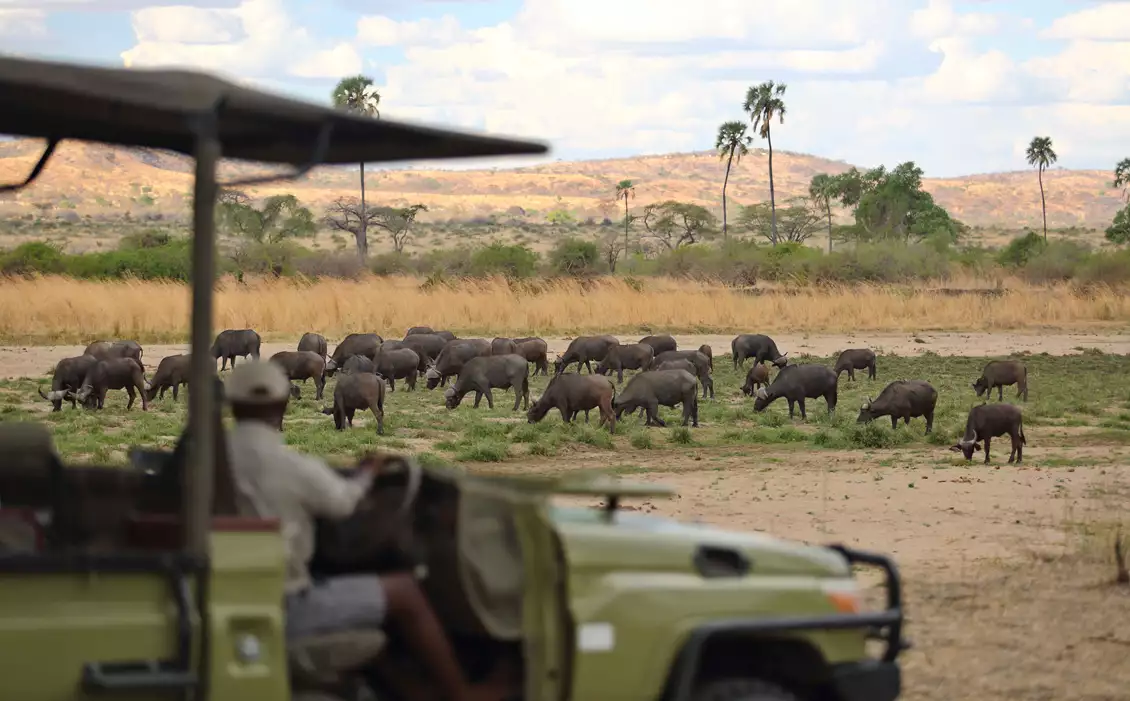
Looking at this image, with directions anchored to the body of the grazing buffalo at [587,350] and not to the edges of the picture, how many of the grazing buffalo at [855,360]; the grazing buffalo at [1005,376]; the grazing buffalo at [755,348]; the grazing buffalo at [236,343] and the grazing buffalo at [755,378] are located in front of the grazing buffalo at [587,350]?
1

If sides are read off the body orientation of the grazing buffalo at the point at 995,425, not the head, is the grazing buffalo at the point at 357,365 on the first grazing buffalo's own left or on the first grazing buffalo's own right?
on the first grazing buffalo's own right

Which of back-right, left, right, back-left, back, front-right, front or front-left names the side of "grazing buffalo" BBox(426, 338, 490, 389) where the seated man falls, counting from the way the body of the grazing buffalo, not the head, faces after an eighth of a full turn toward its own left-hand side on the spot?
front

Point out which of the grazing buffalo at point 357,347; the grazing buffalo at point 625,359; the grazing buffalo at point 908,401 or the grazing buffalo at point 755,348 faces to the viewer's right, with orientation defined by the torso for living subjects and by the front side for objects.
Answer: the grazing buffalo at point 755,348

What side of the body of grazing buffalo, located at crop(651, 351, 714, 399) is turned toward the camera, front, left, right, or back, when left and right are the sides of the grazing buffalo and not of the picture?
left

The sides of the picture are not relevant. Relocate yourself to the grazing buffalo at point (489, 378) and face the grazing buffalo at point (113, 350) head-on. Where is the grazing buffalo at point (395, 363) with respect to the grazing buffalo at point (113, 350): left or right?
right

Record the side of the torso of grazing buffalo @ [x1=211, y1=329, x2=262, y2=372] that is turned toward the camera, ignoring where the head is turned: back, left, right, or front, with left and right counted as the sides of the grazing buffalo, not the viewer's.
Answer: left

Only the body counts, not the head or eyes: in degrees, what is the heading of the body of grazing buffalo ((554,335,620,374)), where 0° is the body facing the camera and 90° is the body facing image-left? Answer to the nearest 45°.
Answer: approximately 90°

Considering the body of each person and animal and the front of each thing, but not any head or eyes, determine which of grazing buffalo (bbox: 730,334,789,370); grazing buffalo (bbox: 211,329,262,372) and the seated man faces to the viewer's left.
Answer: grazing buffalo (bbox: 211,329,262,372)

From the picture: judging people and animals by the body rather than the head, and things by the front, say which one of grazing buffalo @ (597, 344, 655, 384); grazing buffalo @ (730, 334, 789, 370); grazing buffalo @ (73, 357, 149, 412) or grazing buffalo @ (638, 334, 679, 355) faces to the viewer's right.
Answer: grazing buffalo @ (730, 334, 789, 370)

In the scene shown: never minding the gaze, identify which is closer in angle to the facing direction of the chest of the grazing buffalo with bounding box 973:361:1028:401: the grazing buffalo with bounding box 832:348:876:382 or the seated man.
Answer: the grazing buffalo

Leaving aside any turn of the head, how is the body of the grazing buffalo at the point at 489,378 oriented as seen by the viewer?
to the viewer's left

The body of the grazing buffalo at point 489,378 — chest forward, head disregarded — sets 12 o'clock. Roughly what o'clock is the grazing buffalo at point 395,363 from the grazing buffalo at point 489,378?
the grazing buffalo at point 395,363 is roughly at 2 o'clock from the grazing buffalo at point 489,378.

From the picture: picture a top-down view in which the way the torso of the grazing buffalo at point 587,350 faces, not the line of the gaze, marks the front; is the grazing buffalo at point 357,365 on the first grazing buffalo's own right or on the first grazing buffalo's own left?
on the first grazing buffalo's own left

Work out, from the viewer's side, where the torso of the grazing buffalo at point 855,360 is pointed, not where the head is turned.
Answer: to the viewer's left

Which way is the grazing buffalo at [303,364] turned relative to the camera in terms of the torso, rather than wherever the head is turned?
to the viewer's left

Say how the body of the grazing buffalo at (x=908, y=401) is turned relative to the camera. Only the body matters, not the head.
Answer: to the viewer's left

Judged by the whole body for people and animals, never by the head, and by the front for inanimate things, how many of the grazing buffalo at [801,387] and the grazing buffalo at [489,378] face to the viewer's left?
2

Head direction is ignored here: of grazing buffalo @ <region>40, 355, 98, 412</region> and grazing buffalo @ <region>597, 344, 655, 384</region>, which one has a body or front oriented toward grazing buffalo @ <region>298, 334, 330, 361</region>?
grazing buffalo @ <region>597, 344, 655, 384</region>

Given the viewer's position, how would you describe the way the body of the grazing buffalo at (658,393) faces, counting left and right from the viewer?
facing to the left of the viewer
